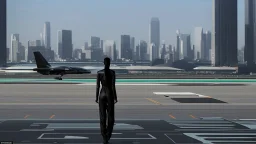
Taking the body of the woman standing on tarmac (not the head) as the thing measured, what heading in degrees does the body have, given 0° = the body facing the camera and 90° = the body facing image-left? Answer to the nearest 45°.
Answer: approximately 180°
